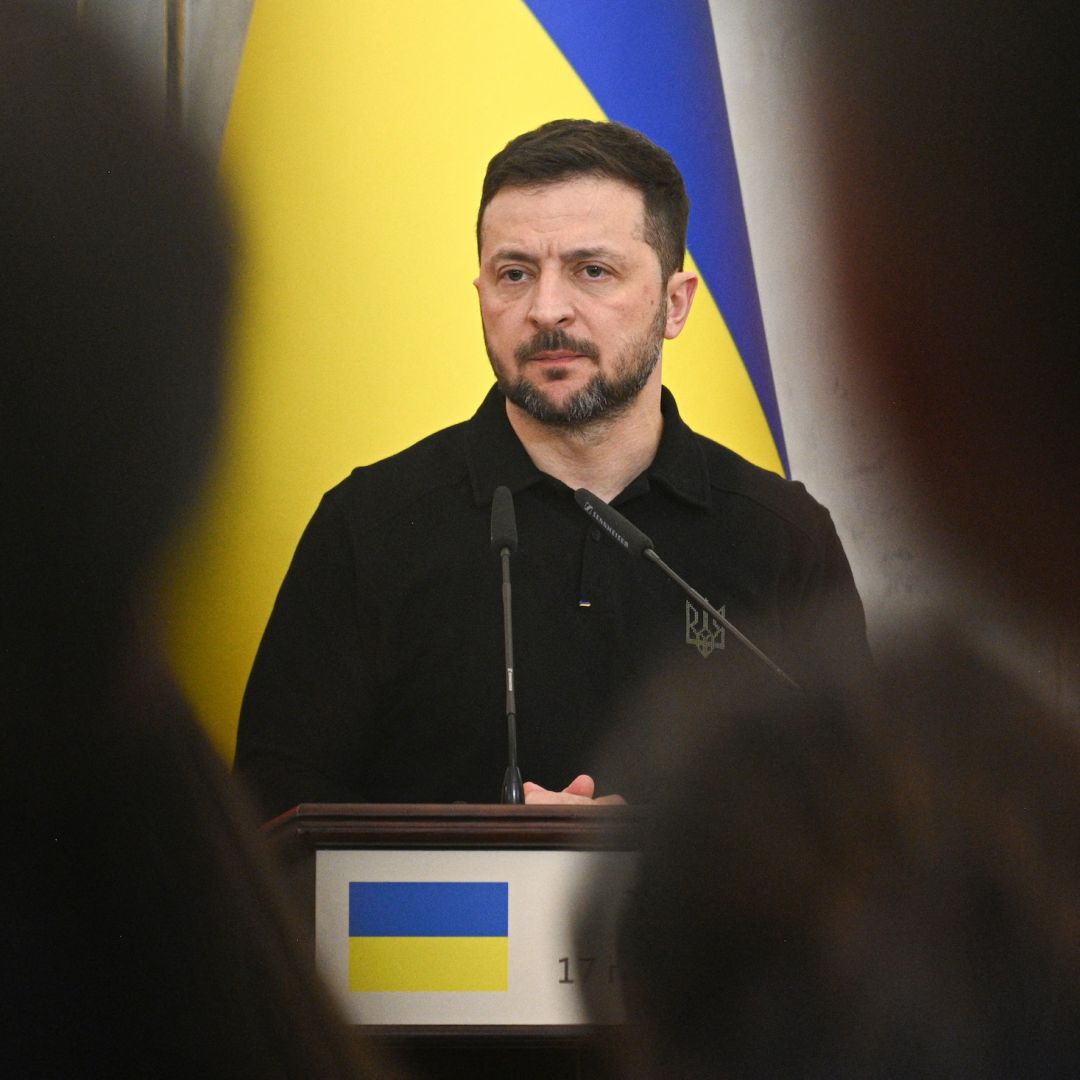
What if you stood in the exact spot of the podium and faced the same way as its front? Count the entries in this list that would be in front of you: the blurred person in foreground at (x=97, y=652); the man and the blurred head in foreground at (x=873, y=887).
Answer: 2

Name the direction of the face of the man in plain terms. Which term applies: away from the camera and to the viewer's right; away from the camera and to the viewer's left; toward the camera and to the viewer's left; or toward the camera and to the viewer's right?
toward the camera and to the viewer's left

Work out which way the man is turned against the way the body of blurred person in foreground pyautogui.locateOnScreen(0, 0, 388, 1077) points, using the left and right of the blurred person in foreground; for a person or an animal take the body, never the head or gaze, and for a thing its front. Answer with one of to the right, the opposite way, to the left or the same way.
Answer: the opposite way

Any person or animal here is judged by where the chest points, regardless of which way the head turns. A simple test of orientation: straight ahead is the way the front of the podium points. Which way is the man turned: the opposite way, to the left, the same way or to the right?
the same way

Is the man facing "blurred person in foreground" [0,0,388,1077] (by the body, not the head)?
yes

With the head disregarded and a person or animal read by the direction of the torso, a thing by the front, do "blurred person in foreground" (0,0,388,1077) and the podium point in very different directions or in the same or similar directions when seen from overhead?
very different directions

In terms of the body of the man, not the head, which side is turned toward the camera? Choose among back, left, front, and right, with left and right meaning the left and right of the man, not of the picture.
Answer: front

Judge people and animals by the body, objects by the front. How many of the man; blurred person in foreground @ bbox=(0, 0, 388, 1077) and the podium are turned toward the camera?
2

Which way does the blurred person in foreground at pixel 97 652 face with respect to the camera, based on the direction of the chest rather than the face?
away from the camera

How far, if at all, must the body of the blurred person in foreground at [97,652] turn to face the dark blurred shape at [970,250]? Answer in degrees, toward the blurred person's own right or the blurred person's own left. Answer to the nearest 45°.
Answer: approximately 45° to the blurred person's own right

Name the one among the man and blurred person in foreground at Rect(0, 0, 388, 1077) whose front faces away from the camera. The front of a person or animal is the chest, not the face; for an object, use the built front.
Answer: the blurred person in foreground

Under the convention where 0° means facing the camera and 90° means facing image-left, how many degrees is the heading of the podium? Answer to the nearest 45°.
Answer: approximately 0°
